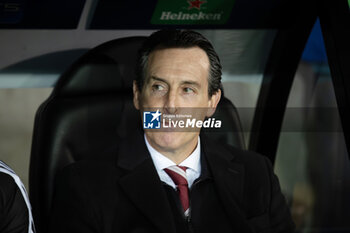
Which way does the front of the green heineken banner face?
toward the camera
